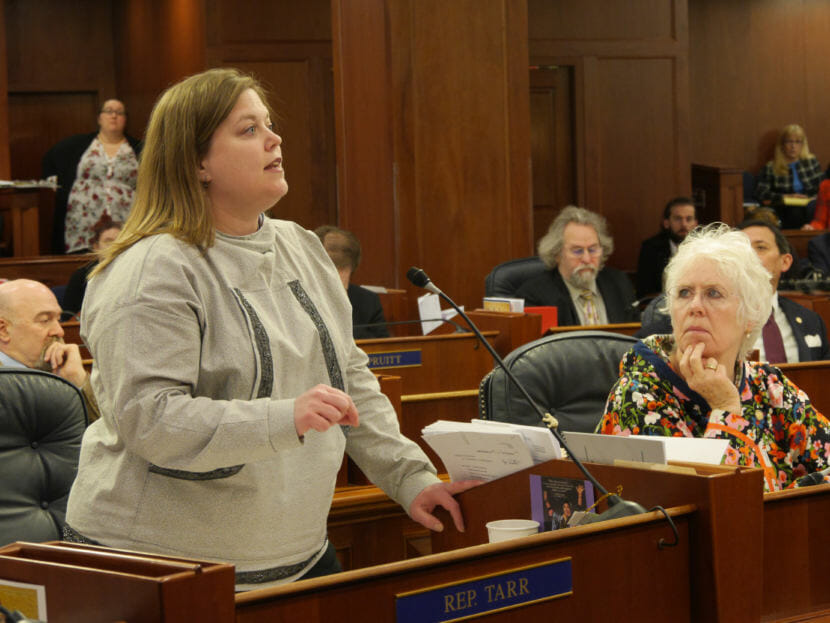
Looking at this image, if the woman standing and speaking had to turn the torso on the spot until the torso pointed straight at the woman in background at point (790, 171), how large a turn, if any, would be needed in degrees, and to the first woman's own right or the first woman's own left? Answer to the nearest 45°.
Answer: approximately 90° to the first woman's own left

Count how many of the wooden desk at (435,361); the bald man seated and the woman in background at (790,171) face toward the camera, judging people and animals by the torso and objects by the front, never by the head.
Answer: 2

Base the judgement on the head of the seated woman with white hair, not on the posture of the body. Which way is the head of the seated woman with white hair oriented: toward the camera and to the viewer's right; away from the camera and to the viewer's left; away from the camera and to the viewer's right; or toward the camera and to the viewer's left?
toward the camera and to the viewer's left

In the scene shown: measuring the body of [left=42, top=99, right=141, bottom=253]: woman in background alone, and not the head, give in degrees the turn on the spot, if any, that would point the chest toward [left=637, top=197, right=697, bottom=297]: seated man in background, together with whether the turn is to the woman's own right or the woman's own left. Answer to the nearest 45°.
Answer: approximately 90° to the woman's own left

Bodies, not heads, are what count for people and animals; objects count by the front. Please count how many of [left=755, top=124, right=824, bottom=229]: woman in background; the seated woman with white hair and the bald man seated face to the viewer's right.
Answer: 1

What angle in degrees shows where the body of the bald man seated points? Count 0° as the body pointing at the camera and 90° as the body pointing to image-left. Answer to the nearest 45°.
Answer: approximately 270°

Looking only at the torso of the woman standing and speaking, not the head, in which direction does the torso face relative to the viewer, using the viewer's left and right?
facing the viewer and to the right of the viewer
